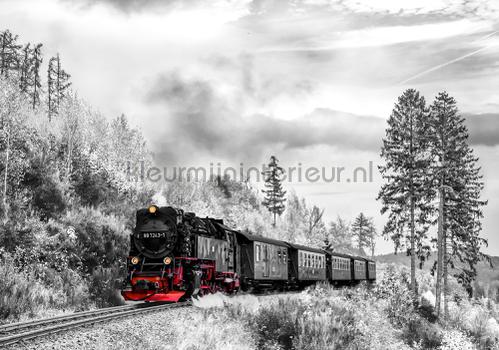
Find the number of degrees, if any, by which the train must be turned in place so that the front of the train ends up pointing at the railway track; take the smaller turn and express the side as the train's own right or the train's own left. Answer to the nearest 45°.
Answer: approximately 45° to the train's own left

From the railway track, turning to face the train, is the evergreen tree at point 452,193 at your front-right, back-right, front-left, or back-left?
front-right
